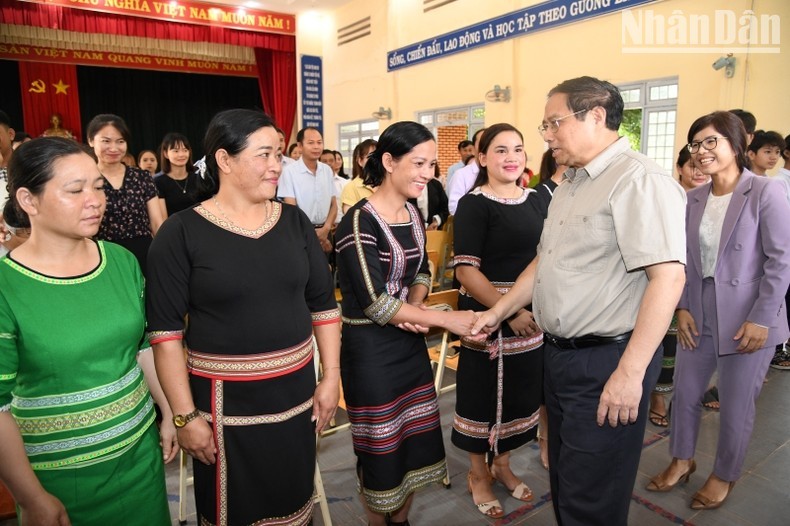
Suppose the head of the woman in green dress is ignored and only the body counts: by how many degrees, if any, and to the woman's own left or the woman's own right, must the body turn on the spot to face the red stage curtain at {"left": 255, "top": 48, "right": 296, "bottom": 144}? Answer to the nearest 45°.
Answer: approximately 135° to the woman's own left

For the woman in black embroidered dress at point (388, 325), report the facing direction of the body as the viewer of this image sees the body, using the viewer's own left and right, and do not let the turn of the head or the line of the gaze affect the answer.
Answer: facing the viewer and to the right of the viewer

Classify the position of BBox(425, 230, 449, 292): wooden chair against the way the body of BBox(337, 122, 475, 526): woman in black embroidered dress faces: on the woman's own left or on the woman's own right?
on the woman's own left

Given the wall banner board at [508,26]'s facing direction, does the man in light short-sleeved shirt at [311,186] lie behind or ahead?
ahead

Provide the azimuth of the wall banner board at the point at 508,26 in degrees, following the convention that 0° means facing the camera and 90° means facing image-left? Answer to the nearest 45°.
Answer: approximately 45°

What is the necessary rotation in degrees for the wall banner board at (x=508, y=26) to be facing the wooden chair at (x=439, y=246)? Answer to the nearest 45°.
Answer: approximately 45° to its left

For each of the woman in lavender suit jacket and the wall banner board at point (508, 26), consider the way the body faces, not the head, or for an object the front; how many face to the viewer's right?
0

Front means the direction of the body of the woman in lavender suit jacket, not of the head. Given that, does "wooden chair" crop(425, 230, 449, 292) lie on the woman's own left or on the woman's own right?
on the woman's own right

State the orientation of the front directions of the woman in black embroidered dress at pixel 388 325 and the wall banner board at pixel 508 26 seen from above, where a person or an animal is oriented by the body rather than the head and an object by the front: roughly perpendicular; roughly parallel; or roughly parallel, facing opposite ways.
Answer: roughly perpendicular

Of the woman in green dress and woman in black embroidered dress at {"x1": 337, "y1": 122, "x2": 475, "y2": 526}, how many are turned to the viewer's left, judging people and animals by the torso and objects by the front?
0
